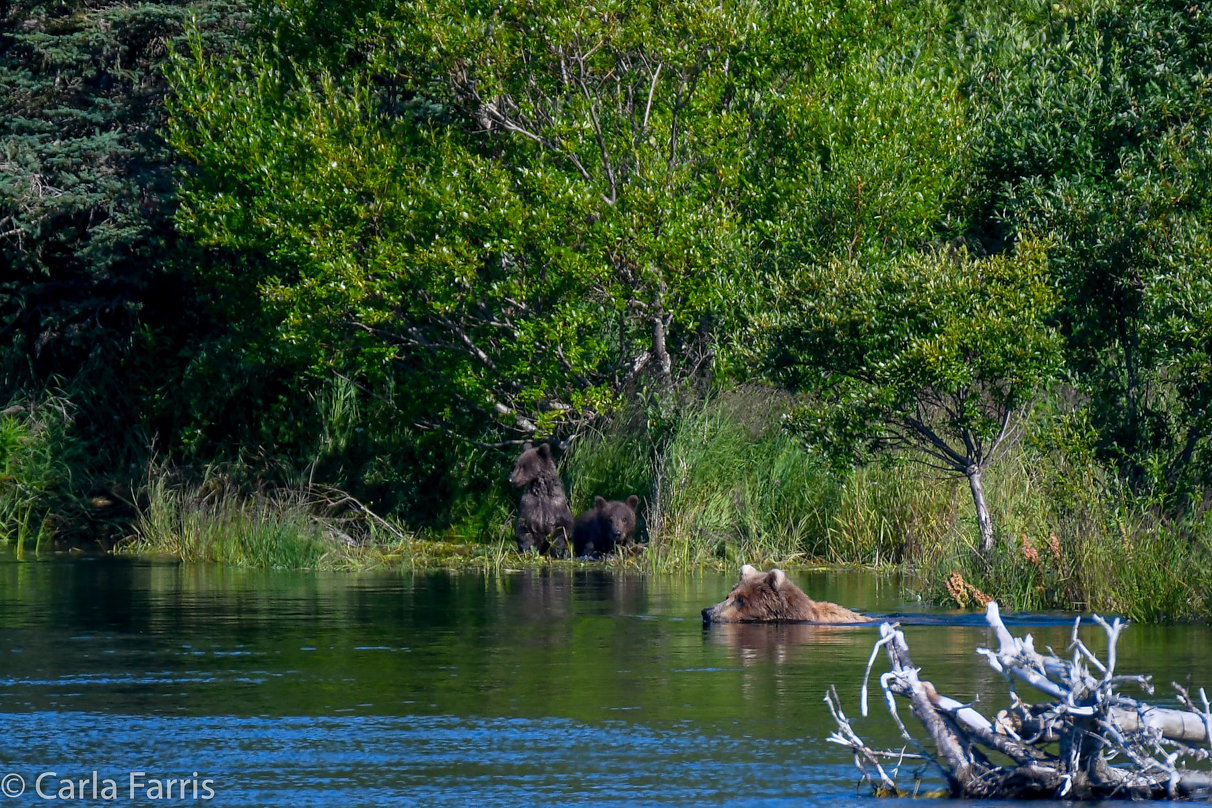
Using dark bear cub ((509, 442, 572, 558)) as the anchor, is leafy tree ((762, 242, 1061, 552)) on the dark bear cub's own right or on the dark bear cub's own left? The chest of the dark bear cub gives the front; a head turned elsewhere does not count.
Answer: on the dark bear cub's own left

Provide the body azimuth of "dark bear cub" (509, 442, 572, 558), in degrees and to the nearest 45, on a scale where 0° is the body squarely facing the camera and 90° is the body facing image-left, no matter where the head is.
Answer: approximately 45°

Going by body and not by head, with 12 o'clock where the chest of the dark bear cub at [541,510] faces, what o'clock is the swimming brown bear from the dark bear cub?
The swimming brown bear is roughly at 10 o'clock from the dark bear cub.

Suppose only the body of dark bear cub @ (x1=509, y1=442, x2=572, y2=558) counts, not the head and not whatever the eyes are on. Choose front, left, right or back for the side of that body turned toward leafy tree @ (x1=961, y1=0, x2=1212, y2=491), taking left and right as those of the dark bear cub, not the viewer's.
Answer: left

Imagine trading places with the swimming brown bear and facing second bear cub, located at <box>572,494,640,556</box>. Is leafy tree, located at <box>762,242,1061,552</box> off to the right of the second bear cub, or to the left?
right

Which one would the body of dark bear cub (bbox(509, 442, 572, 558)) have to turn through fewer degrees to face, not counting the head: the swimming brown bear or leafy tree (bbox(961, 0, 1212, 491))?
the swimming brown bear

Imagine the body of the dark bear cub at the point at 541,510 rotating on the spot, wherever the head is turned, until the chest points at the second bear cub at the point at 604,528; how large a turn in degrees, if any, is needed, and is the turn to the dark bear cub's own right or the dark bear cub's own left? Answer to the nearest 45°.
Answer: approximately 90° to the dark bear cub's own left
